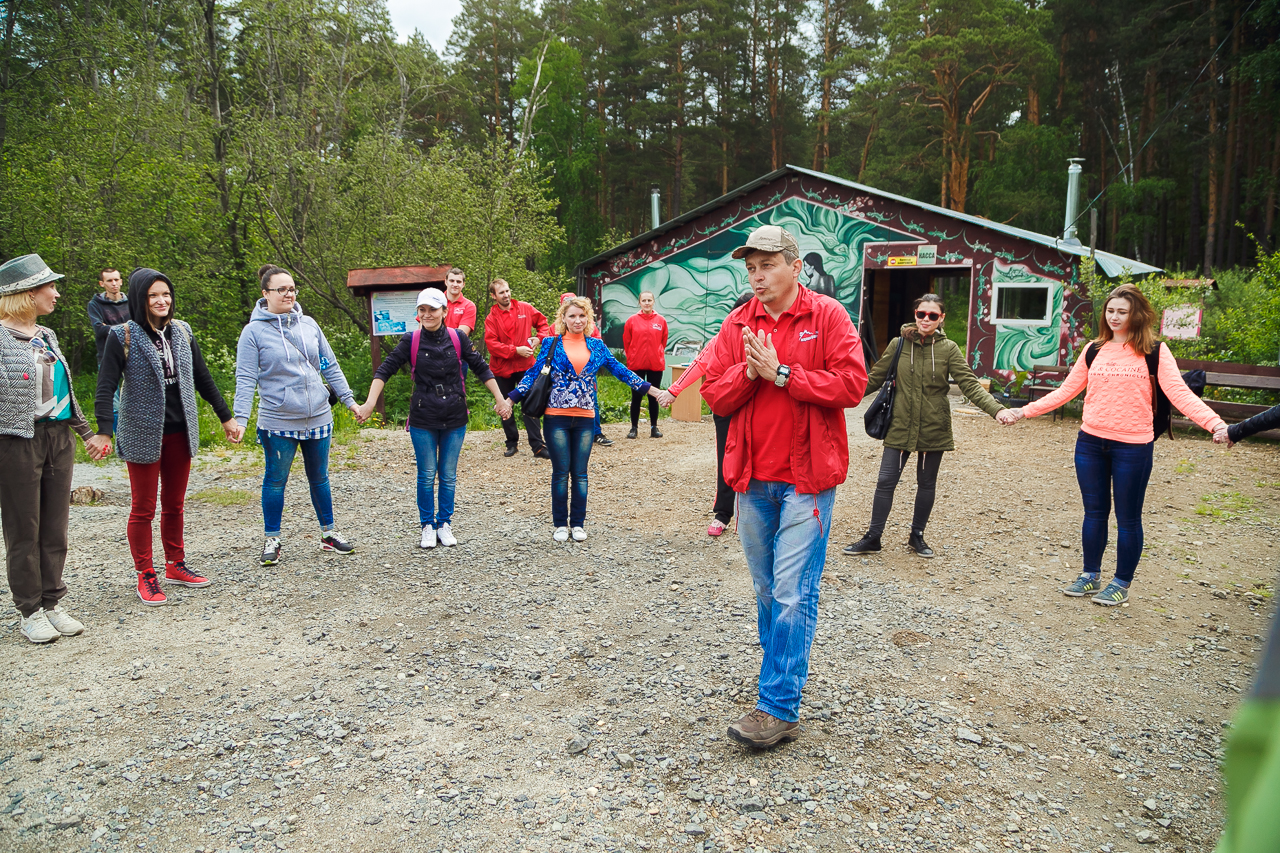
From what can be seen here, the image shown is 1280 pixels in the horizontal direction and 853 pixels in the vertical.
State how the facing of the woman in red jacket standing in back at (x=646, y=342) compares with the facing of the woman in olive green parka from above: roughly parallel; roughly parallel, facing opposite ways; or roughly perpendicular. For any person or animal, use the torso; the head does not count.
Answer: roughly parallel

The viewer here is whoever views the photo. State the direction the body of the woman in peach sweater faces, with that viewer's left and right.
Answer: facing the viewer and to the left of the viewer

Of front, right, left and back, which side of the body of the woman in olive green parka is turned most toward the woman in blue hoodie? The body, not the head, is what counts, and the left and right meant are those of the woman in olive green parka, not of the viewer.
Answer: right

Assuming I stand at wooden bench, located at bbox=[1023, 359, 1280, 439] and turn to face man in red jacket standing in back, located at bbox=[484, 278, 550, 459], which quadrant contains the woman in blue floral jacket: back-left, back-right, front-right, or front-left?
front-left

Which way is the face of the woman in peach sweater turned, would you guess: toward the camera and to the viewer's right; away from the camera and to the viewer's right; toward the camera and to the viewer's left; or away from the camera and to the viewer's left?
toward the camera and to the viewer's left

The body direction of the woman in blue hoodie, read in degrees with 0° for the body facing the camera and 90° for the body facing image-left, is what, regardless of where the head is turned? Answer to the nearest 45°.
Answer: approximately 315°

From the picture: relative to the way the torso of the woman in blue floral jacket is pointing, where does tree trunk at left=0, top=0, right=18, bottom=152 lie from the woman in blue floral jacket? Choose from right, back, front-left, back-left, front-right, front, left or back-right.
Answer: back-right

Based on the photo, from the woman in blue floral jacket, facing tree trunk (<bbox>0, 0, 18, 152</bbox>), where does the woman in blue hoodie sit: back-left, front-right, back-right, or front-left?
front-left

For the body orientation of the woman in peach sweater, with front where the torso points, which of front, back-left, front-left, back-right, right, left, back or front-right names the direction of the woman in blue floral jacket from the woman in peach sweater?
front-right

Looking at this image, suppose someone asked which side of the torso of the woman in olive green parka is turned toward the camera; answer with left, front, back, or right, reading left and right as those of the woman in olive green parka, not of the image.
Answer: front

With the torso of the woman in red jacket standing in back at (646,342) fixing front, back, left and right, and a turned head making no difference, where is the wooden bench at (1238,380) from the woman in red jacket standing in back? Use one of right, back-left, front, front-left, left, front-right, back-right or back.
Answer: left

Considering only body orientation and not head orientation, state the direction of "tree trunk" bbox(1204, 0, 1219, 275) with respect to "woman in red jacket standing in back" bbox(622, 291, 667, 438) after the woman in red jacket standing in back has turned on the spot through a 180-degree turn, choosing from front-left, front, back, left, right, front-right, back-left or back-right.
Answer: front-right
